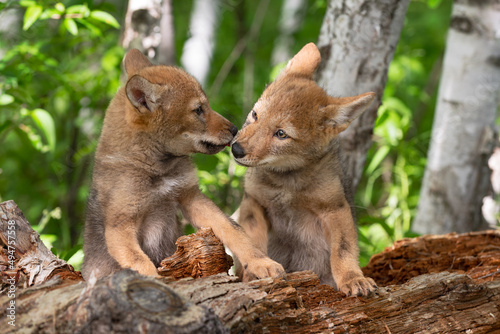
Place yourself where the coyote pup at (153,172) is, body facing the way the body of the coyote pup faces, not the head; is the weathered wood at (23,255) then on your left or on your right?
on your right

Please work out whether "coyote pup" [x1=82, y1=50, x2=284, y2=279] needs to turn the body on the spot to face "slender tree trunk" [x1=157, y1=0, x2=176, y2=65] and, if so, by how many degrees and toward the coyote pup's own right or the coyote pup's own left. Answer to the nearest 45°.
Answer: approximately 135° to the coyote pup's own left

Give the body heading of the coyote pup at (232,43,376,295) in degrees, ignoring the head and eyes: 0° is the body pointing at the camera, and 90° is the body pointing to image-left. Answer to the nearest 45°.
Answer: approximately 0°

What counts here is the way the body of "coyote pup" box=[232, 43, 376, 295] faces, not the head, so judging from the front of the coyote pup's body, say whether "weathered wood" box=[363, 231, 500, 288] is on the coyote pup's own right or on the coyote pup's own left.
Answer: on the coyote pup's own left

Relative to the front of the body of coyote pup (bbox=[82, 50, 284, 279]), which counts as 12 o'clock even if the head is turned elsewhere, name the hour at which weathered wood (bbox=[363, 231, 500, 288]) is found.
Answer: The weathered wood is roughly at 10 o'clock from the coyote pup.

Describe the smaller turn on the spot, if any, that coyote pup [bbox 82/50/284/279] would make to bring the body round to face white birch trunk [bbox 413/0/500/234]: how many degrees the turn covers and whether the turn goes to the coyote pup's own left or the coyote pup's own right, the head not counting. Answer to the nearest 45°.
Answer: approximately 90° to the coyote pup's own left

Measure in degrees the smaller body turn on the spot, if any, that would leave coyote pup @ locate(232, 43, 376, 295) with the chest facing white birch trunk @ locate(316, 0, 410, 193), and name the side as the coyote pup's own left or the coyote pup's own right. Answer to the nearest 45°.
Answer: approximately 180°

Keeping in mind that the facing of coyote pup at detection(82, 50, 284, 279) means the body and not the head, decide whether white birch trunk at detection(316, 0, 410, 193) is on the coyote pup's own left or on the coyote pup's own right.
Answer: on the coyote pup's own left

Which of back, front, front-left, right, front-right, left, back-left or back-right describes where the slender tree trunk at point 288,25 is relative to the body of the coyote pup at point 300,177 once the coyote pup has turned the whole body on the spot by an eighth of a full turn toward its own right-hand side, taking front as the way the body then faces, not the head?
back-right

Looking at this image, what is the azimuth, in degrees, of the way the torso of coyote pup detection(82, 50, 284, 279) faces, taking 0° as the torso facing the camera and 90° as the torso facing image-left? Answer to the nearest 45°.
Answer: approximately 315°
